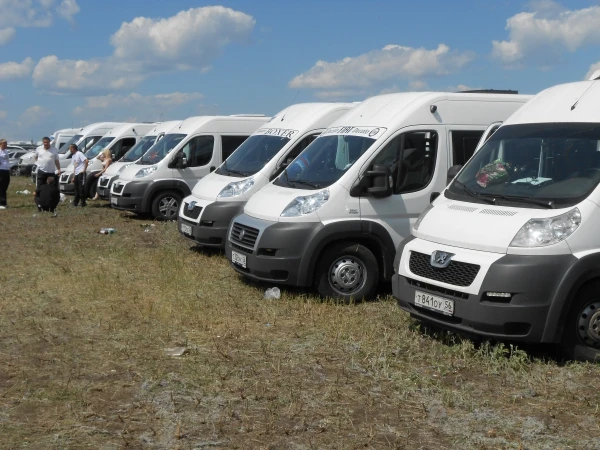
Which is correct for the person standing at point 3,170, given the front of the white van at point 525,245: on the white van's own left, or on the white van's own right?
on the white van's own right

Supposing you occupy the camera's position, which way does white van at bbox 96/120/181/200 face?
facing the viewer and to the left of the viewer

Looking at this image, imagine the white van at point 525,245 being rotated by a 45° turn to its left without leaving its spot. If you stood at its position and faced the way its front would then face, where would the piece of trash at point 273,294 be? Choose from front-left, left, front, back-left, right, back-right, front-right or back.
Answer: back-right

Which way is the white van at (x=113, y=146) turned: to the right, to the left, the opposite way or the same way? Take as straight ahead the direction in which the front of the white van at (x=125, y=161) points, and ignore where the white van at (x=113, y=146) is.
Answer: the same way

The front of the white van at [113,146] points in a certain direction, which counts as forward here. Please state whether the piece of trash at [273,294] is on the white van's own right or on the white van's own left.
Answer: on the white van's own left

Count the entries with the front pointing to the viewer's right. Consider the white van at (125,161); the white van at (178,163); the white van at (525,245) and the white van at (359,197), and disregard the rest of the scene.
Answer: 0

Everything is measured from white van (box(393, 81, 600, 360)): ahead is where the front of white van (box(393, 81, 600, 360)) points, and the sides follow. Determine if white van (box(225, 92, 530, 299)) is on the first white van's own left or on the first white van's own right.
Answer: on the first white van's own right

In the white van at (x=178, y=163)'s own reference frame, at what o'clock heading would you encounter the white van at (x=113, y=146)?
the white van at (x=113, y=146) is roughly at 4 o'clock from the white van at (x=178, y=163).

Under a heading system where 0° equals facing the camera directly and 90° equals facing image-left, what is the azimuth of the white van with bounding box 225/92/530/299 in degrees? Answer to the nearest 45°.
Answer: approximately 45°

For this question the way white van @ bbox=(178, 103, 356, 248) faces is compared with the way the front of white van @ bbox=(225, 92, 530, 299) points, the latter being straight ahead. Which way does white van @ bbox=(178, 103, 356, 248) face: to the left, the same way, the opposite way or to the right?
the same way

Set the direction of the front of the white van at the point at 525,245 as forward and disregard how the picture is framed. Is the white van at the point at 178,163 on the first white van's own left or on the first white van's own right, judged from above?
on the first white van's own right

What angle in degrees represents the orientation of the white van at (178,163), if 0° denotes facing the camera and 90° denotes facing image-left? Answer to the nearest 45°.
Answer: approximately 45°

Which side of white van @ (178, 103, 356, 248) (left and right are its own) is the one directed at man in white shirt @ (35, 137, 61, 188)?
right

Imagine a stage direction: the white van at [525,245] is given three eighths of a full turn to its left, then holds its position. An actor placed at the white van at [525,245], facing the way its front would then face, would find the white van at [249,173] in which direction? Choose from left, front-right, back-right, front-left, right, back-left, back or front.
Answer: back-left

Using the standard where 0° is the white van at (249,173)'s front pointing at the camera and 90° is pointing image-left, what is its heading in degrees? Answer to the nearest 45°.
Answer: approximately 45°

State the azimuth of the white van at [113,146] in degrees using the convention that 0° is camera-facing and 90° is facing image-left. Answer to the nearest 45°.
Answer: approximately 45°

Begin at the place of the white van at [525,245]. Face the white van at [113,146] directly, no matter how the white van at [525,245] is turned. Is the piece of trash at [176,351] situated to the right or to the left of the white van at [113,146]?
left
